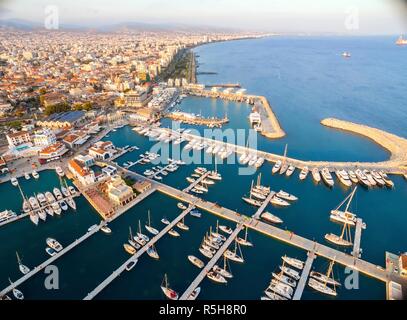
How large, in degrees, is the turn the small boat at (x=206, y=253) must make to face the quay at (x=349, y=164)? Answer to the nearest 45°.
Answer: approximately 90° to its right

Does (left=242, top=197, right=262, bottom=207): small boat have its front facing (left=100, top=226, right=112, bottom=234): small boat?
no

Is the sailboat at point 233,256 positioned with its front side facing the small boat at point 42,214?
no

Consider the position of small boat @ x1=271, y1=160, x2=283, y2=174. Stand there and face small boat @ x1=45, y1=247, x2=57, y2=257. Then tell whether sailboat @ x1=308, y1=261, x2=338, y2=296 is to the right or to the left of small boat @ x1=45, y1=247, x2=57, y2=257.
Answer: left

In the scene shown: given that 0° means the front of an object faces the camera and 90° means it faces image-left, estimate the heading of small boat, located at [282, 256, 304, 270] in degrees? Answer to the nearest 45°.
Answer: approximately 135°

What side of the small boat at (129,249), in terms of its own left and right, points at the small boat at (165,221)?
right

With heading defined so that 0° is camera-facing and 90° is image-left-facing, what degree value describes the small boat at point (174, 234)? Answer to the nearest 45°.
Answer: approximately 315°

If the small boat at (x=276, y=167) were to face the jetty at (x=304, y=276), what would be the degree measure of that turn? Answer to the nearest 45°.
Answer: approximately 45° to its left

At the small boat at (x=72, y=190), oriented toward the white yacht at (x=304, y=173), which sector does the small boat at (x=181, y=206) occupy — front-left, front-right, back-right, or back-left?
front-right

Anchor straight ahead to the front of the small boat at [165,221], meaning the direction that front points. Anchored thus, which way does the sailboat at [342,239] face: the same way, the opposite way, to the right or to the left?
the same way

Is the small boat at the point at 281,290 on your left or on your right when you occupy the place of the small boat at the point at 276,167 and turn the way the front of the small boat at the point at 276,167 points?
on your left

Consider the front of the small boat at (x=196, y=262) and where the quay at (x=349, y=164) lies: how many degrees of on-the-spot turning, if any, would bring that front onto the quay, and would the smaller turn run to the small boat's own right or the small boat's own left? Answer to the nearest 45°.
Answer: approximately 90° to the small boat's own right
